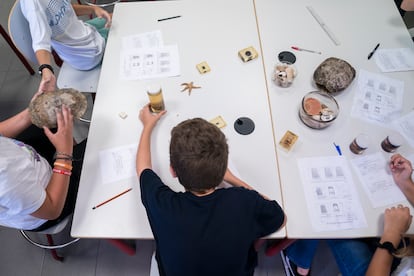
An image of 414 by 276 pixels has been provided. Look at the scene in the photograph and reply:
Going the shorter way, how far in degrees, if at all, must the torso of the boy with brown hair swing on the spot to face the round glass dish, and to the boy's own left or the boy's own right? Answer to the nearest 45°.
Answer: approximately 45° to the boy's own right

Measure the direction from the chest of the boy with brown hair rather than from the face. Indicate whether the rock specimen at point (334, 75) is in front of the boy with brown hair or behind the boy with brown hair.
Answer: in front

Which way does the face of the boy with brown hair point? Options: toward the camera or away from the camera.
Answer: away from the camera

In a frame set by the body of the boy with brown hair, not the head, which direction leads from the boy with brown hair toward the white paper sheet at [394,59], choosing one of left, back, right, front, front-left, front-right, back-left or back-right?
front-right

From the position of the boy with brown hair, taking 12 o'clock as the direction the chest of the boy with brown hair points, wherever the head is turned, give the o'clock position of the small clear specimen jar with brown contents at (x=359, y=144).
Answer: The small clear specimen jar with brown contents is roughly at 2 o'clock from the boy with brown hair.

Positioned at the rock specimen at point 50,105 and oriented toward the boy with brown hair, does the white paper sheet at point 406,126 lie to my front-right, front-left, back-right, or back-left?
front-left

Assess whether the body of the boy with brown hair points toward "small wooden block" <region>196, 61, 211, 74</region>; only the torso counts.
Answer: yes

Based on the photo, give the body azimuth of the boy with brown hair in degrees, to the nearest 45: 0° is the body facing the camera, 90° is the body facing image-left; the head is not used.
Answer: approximately 180°

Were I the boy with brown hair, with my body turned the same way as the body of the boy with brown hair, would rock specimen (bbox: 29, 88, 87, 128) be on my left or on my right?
on my left

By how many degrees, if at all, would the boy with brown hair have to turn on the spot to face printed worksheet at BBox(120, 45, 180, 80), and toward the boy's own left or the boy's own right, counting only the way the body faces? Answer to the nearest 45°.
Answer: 0° — they already face it
